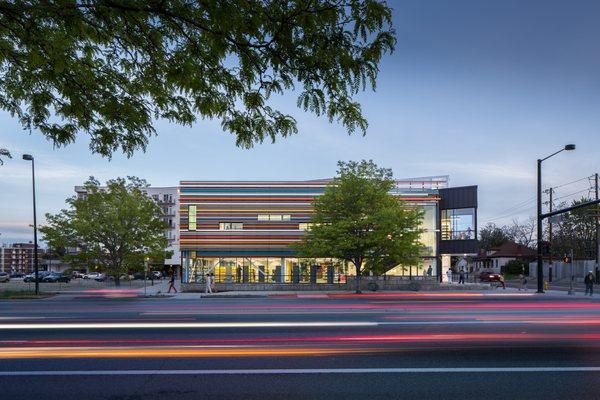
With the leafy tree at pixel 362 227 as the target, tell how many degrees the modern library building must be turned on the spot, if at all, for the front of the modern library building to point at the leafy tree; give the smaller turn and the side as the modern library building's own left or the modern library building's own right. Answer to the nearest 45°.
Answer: approximately 45° to the modern library building's own left

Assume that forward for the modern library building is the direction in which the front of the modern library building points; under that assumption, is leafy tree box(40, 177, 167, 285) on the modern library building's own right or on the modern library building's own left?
on the modern library building's own right

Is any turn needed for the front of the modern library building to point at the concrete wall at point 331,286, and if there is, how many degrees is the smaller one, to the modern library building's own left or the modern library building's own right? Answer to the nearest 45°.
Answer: approximately 45° to the modern library building's own left

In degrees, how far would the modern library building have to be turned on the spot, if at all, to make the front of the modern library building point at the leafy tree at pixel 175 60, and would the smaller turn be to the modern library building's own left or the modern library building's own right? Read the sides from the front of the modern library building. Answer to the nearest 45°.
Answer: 0° — it already faces it

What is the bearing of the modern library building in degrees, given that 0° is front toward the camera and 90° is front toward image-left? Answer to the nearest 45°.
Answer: approximately 0°
